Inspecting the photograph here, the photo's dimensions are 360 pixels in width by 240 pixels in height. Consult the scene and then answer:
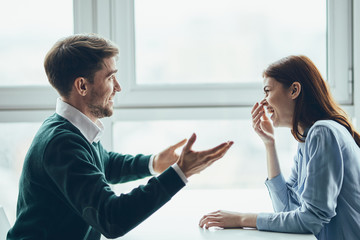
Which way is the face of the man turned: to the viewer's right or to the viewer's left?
to the viewer's right

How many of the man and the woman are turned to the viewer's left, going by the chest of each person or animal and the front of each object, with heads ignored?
1

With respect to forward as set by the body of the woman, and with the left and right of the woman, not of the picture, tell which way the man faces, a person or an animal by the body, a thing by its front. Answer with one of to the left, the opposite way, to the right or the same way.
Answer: the opposite way

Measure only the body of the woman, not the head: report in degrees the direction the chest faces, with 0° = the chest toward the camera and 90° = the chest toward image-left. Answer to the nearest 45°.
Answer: approximately 90°

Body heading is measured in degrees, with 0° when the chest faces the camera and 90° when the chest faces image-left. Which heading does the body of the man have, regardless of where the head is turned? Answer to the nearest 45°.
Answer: approximately 270°

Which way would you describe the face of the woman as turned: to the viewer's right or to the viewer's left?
to the viewer's left
